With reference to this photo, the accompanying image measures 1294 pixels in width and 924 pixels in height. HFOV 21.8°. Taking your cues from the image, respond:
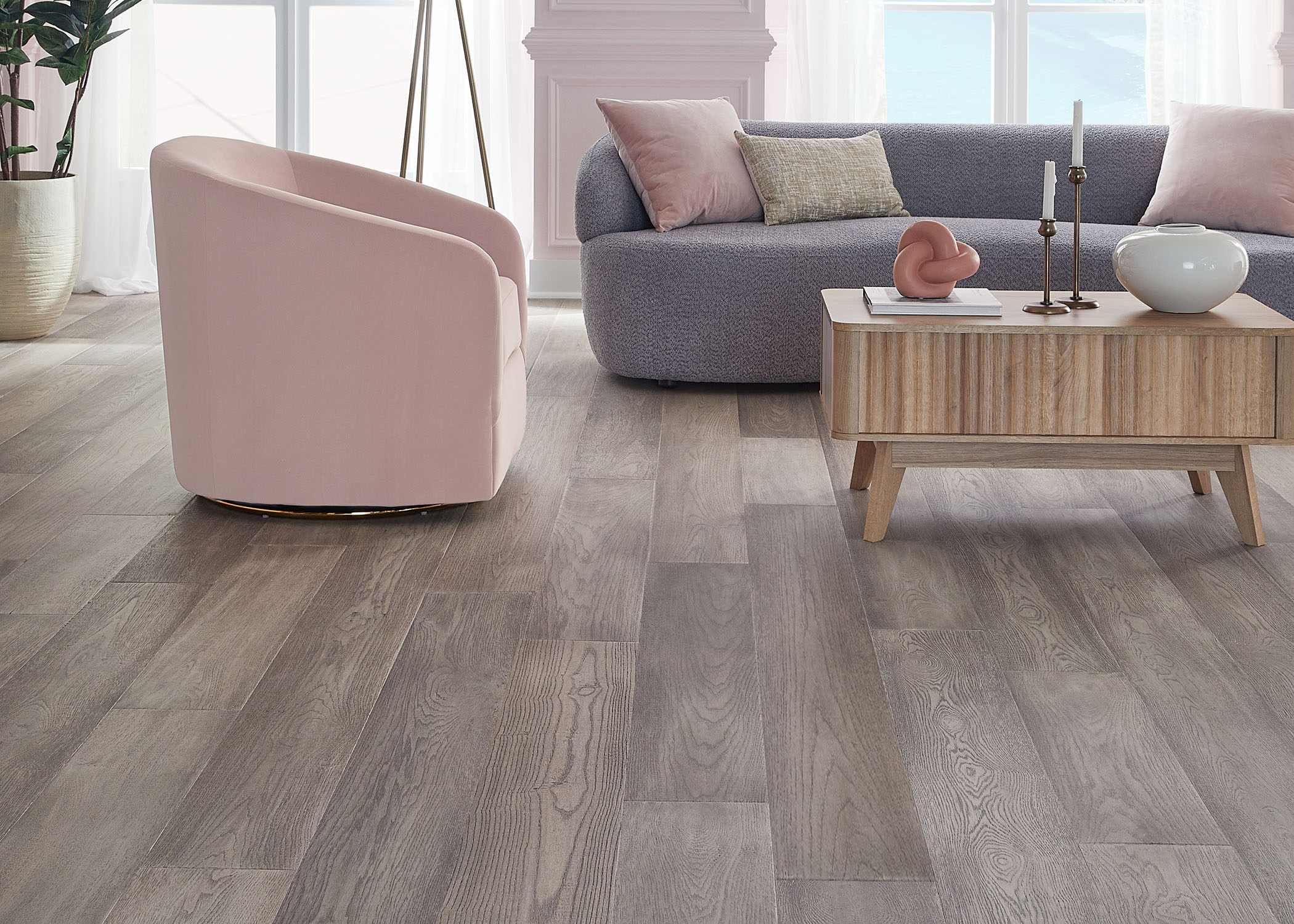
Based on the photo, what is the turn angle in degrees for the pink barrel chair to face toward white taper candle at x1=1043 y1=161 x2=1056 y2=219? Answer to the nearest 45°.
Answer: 0° — it already faces it

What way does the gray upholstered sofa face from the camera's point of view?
toward the camera

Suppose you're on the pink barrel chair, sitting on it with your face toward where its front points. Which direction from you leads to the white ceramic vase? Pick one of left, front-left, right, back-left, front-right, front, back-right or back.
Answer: front

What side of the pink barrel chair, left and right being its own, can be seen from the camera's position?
right

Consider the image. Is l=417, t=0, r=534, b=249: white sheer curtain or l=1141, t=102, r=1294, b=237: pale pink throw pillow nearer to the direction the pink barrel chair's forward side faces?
the pale pink throw pillow

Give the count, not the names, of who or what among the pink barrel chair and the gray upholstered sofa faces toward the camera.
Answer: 1

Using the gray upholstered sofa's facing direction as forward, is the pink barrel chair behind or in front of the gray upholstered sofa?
in front

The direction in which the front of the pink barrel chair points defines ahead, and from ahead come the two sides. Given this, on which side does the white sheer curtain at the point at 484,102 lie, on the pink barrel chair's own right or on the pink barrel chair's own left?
on the pink barrel chair's own left

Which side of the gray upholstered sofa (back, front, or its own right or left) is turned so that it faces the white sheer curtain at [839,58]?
back

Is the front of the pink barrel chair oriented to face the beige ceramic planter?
no

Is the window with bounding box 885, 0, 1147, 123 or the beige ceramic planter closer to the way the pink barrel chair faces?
the window

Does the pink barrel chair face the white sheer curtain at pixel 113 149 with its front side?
no
